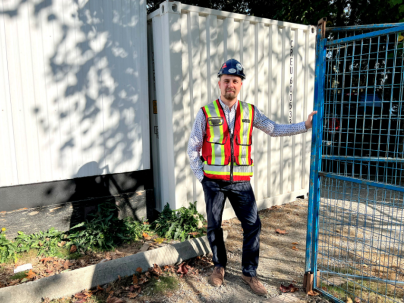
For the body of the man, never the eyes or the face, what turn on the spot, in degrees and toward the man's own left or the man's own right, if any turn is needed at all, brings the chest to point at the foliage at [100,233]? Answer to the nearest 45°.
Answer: approximately 90° to the man's own right

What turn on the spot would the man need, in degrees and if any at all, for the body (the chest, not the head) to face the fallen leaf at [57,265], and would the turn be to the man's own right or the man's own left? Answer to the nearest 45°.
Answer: approximately 90° to the man's own right

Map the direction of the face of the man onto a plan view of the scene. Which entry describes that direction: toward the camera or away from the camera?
toward the camera

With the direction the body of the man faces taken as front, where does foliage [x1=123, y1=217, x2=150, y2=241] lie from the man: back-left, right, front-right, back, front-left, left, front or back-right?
back-right

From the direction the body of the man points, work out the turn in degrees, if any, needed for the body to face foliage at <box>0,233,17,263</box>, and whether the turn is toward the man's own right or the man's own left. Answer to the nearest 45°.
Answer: approximately 90° to the man's own right

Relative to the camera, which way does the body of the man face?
toward the camera

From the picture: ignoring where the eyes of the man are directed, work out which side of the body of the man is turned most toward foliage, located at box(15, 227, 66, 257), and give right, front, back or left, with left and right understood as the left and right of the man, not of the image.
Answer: right

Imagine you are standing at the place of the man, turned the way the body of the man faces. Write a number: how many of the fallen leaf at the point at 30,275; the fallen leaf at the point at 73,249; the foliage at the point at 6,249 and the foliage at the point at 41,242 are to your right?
4
